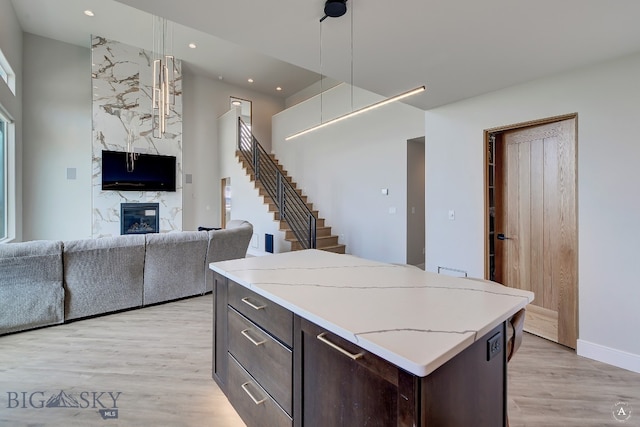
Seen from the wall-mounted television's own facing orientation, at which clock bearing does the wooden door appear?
The wooden door is roughly at 11 o'clock from the wall-mounted television.

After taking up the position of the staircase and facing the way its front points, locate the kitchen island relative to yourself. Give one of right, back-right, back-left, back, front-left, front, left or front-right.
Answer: front-right

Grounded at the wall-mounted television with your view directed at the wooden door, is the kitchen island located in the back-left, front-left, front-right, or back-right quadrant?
front-right

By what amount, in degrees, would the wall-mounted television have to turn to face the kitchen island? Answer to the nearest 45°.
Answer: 0° — it already faces it

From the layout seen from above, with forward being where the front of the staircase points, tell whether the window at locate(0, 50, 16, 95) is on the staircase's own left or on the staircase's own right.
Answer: on the staircase's own right

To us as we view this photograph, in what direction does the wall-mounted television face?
facing the viewer

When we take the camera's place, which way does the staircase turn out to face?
facing the viewer and to the right of the viewer

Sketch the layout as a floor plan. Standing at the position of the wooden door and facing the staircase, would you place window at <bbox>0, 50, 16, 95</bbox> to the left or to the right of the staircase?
left

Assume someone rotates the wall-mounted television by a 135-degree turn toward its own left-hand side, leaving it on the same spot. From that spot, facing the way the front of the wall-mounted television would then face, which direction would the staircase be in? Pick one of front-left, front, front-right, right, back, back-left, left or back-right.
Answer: right
